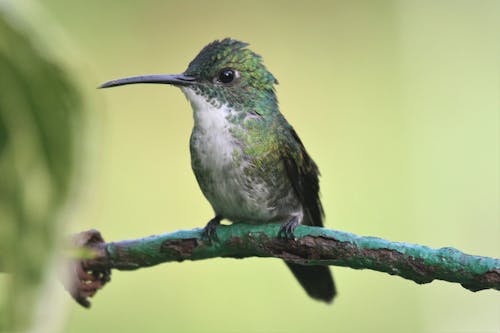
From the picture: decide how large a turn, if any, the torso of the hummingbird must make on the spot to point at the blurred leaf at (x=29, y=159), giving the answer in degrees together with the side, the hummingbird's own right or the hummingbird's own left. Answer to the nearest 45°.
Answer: approximately 45° to the hummingbird's own left

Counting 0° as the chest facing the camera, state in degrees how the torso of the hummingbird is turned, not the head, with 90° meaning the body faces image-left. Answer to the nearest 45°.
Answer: approximately 45°
